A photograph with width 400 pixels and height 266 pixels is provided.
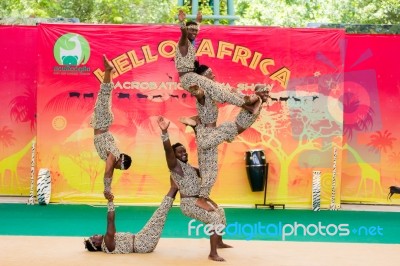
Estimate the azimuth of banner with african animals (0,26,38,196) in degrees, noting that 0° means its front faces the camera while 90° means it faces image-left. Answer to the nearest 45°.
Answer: approximately 0°

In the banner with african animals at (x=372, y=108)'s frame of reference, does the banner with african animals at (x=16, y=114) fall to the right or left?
on its right

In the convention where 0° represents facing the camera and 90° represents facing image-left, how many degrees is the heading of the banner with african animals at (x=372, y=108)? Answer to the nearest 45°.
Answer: approximately 0°

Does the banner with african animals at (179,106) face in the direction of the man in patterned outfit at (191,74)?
yes

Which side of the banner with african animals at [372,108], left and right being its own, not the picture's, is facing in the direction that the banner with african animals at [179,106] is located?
right
